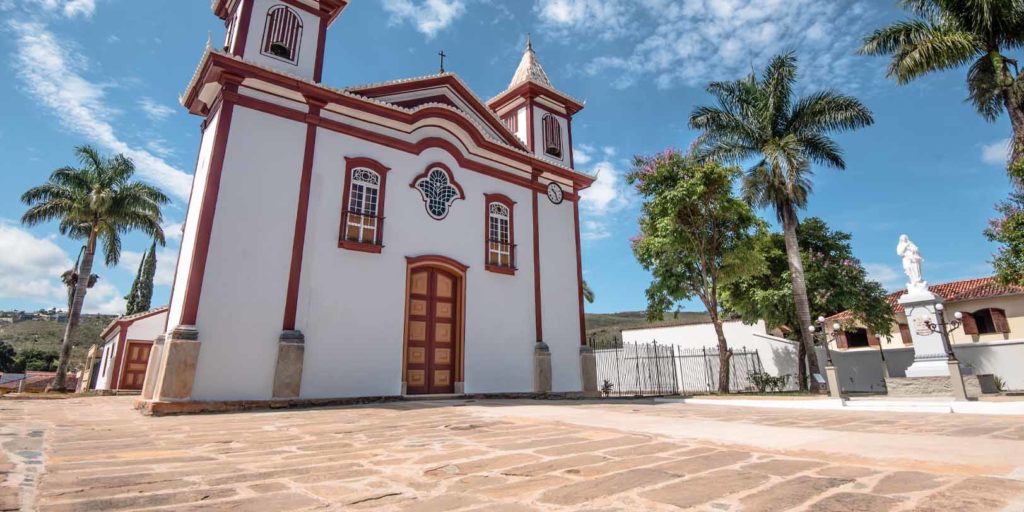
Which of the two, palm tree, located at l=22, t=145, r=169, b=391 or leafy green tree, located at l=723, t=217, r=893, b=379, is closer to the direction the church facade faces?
the leafy green tree

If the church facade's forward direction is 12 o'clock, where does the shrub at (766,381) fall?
The shrub is roughly at 10 o'clock from the church facade.

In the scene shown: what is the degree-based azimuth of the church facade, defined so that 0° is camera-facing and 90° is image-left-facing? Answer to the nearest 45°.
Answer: approximately 315°

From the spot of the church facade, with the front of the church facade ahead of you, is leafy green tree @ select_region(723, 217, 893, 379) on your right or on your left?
on your left

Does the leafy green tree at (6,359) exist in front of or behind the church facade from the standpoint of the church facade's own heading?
behind

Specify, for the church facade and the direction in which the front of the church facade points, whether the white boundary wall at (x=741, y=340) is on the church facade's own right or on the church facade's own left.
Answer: on the church facade's own left

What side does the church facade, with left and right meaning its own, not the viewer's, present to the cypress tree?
back
